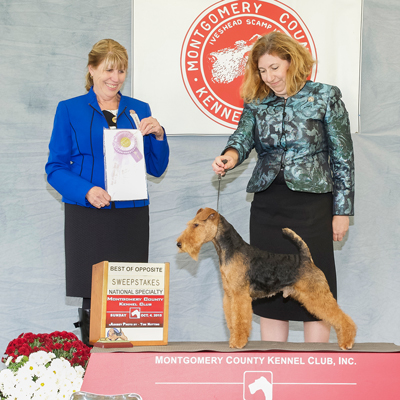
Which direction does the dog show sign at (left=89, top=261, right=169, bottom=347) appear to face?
toward the camera

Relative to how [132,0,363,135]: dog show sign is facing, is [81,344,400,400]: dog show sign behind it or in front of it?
in front

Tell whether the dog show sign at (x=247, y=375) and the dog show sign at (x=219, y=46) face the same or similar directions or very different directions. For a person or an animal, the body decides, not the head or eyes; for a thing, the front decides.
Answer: same or similar directions

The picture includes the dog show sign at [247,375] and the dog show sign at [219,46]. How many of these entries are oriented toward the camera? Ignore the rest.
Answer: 2

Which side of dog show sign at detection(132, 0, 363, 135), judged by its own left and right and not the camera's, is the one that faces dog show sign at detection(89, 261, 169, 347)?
front

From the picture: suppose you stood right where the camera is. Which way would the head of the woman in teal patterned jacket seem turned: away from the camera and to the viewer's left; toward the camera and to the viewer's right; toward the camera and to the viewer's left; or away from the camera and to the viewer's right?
toward the camera and to the viewer's left

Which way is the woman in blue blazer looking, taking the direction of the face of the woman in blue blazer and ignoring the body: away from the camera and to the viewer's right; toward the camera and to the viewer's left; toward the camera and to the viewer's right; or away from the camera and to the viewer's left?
toward the camera and to the viewer's right

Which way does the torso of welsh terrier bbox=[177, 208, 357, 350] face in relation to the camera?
to the viewer's left

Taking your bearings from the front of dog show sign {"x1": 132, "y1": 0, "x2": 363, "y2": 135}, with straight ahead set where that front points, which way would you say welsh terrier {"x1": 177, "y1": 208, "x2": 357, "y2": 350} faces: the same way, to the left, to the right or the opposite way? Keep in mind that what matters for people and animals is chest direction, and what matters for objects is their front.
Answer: to the right

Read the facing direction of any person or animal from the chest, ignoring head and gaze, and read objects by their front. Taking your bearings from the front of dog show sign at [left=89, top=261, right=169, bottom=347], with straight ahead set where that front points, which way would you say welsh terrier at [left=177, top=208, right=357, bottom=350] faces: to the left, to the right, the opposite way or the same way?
to the right

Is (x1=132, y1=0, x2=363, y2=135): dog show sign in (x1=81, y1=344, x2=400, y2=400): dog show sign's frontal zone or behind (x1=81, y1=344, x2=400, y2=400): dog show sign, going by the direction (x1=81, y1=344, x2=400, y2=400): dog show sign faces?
behind

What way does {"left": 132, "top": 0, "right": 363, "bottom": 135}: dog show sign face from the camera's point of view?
toward the camera

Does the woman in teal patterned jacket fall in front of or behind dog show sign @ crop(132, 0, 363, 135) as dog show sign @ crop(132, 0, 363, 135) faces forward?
in front
